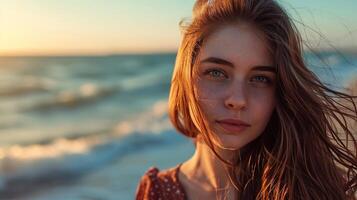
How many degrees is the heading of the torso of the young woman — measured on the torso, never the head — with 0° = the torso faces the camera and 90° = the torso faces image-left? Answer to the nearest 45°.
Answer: approximately 0°
